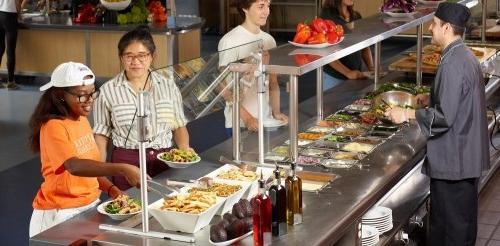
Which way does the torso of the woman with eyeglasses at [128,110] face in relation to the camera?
toward the camera

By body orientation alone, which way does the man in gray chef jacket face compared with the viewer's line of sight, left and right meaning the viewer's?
facing to the left of the viewer

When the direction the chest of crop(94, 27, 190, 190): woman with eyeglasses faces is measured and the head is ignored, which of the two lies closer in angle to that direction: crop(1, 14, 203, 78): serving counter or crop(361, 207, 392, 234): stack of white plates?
the stack of white plates

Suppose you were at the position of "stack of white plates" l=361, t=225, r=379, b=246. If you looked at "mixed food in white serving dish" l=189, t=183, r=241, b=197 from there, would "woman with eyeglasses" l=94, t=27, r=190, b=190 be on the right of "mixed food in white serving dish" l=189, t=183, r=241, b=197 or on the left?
right

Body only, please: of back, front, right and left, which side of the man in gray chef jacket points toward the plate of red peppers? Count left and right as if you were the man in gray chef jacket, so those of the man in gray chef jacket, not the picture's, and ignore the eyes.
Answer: front

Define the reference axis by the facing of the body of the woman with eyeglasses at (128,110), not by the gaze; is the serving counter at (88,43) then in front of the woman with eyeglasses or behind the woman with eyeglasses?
behind

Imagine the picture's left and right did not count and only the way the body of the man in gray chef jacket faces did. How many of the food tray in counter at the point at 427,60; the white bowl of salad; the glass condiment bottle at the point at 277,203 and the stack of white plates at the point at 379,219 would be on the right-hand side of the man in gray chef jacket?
1

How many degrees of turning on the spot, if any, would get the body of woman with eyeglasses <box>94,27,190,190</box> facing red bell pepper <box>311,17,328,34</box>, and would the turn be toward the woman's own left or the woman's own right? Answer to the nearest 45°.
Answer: approximately 90° to the woman's own left

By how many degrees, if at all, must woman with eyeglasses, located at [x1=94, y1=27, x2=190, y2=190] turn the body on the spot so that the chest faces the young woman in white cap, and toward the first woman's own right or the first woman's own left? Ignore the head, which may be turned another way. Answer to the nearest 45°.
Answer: approximately 45° to the first woman's own right

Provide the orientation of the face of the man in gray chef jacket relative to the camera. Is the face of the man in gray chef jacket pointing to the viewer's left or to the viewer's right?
to the viewer's left

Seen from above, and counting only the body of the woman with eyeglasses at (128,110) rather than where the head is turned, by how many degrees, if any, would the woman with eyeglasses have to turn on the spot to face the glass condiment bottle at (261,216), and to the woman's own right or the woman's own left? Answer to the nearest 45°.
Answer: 0° — they already face it

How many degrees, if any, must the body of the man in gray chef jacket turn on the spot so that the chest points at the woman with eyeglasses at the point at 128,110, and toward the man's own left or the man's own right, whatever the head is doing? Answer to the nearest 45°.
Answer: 0° — they already face them

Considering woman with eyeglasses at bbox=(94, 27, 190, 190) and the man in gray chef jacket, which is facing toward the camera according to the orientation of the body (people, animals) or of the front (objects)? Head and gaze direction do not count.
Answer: the woman with eyeglasses

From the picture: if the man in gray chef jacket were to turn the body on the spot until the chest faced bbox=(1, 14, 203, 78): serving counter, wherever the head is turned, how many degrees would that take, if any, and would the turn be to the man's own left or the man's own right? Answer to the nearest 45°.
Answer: approximately 45° to the man's own right

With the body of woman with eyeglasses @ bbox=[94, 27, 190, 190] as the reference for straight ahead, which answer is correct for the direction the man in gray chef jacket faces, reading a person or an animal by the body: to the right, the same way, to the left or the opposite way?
to the right

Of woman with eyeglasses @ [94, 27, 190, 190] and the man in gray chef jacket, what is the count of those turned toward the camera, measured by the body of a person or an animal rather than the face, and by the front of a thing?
1

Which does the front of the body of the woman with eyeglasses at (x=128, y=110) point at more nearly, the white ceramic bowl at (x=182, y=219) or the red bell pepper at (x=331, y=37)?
the white ceramic bowl

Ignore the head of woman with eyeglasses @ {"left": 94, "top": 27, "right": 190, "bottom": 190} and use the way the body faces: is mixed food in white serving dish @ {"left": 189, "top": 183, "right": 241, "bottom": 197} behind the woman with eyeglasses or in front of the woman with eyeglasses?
in front
